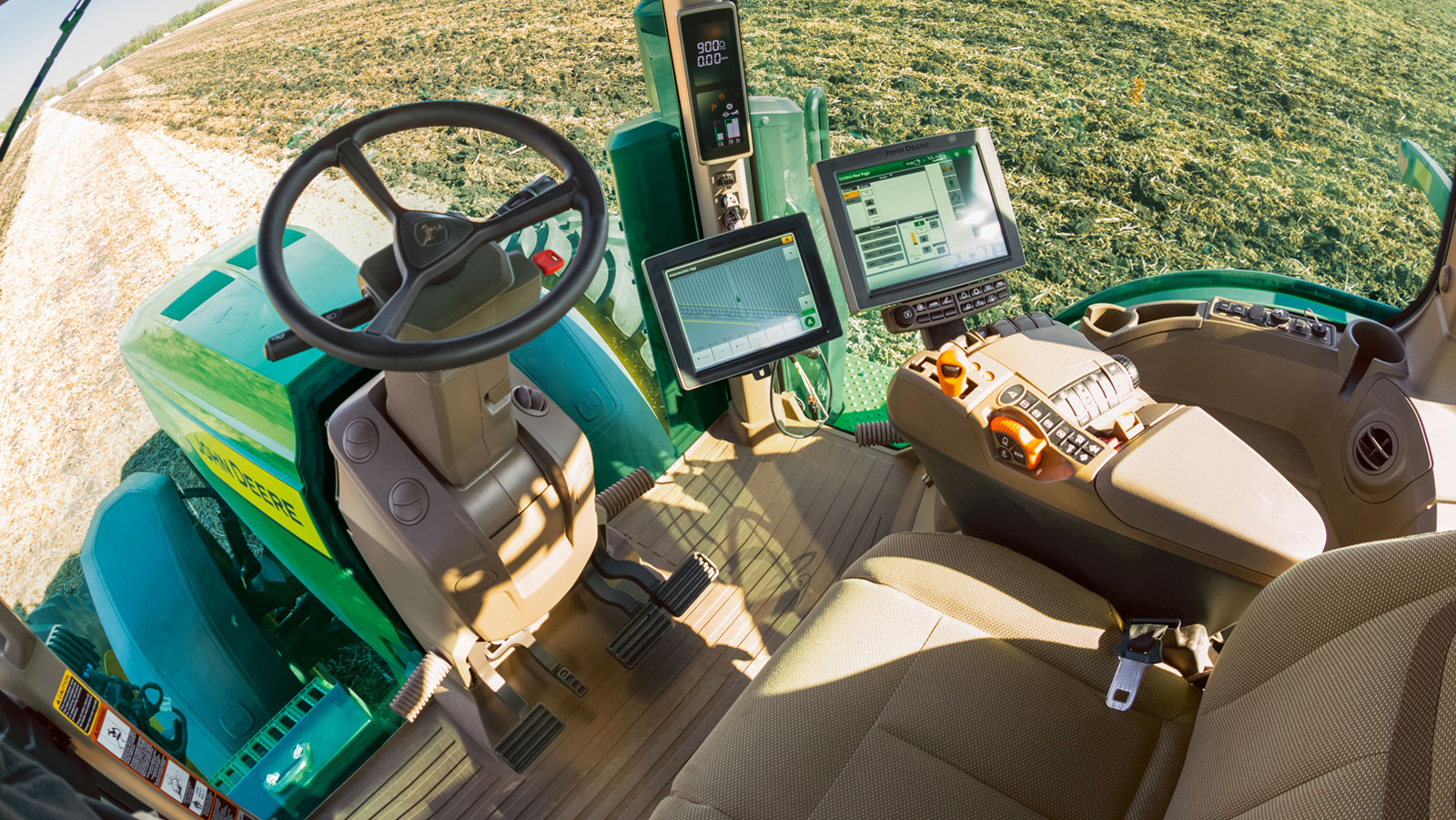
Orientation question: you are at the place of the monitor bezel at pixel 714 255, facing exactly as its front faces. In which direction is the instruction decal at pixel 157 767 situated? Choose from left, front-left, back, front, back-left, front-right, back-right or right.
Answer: front-right

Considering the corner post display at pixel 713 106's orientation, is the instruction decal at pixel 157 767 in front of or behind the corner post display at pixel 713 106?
in front

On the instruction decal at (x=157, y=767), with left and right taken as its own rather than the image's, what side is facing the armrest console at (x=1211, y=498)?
front

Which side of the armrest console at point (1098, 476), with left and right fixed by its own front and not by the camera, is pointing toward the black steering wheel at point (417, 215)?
front

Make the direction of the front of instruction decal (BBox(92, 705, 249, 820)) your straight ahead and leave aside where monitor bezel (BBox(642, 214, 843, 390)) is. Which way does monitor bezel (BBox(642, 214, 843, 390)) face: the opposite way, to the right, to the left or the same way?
to the right

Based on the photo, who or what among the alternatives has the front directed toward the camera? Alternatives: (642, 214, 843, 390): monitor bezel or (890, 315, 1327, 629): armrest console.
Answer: the monitor bezel

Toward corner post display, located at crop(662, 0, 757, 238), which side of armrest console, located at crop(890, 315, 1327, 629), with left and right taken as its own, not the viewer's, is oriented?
front

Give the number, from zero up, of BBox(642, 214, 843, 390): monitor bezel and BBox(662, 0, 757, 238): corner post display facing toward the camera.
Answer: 2

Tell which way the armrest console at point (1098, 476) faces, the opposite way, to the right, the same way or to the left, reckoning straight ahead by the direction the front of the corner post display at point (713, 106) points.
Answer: the opposite way

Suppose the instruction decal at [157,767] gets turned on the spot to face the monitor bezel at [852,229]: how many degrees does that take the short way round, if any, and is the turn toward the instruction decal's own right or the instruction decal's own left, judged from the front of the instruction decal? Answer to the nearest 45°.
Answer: approximately 45° to the instruction decal's own left

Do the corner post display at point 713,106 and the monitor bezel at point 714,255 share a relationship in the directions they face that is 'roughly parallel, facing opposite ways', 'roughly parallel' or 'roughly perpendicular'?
roughly parallel

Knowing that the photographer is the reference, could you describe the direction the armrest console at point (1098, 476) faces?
facing away from the viewer and to the left of the viewer

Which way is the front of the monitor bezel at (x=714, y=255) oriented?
toward the camera

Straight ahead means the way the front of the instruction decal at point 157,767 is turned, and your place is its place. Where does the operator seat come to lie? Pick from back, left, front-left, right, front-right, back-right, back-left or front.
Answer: front

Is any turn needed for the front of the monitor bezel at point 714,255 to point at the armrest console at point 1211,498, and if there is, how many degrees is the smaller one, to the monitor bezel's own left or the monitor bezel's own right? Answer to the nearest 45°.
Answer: approximately 45° to the monitor bezel's own left

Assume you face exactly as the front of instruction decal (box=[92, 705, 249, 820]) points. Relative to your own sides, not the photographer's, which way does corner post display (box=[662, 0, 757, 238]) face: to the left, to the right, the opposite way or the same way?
to the right

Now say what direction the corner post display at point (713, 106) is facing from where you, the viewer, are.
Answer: facing the viewer
